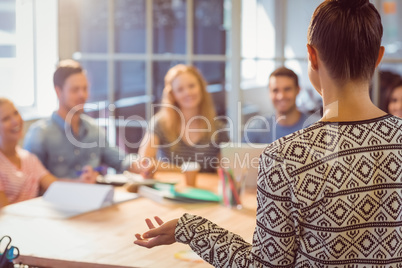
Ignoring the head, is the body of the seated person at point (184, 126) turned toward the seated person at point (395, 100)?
no

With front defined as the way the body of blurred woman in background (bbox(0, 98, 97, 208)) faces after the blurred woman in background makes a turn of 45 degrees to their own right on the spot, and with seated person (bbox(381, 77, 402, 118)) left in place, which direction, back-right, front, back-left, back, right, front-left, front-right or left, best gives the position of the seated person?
left

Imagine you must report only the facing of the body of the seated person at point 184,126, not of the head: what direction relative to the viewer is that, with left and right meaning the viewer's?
facing the viewer

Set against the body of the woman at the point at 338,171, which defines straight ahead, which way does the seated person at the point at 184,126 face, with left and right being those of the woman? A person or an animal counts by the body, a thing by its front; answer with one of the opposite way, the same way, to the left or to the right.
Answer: the opposite way

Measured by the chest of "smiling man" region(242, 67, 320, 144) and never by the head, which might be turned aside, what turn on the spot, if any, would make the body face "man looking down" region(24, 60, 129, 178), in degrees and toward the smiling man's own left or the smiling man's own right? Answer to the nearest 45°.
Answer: approximately 90° to the smiling man's own right

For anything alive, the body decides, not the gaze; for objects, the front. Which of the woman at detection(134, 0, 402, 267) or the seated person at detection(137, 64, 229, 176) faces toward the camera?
the seated person

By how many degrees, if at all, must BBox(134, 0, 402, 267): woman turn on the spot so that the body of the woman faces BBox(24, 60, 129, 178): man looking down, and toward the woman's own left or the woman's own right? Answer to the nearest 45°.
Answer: approximately 45° to the woman's own left

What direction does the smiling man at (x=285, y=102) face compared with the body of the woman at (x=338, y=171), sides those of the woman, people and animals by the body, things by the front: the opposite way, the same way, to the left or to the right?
the opposite way

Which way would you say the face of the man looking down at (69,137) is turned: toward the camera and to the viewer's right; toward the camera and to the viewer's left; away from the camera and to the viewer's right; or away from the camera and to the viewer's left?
toward the camera and to the viewer's right

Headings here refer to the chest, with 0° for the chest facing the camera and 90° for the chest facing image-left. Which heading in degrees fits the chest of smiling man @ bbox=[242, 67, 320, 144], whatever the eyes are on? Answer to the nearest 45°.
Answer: approximately 0°

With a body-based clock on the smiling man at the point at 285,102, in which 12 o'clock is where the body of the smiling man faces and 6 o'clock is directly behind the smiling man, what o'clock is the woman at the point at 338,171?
The woman is roughly at 12 o'clock from the smiling man.

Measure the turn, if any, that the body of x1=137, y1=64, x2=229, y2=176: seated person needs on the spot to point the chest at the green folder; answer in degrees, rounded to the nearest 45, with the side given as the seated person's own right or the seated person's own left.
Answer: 0° — they already face it

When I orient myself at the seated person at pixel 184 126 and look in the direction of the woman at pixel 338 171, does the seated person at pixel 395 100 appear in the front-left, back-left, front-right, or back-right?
front-left

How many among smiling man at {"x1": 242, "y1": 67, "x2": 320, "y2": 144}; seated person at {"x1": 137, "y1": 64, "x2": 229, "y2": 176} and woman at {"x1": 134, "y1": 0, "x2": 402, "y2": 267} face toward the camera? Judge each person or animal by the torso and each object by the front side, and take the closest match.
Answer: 2

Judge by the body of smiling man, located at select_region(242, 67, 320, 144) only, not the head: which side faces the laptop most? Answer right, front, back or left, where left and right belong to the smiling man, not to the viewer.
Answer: front

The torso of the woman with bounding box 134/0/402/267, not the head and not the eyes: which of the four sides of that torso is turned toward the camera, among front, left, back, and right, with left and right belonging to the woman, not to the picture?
back
